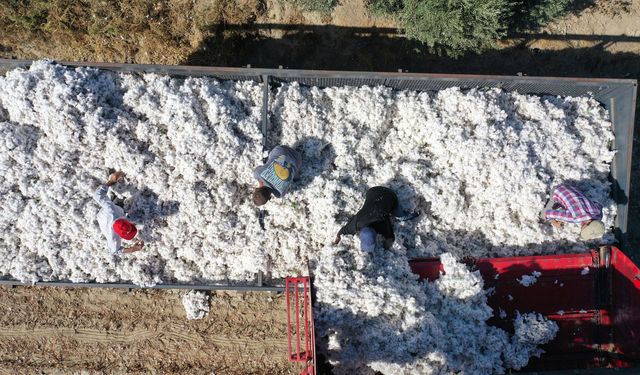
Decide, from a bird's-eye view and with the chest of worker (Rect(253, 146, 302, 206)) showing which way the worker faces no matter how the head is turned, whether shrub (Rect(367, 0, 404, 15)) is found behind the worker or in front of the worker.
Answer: behind

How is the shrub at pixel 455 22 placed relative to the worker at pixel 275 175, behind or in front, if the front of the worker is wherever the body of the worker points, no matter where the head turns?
behind

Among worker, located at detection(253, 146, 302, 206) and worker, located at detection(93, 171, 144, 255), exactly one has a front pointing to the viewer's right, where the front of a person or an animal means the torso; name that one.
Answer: worker, located at detection(93, 171, 144, 255)

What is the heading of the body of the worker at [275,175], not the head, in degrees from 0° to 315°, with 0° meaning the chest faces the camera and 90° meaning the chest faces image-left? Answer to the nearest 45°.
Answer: approximately 45°

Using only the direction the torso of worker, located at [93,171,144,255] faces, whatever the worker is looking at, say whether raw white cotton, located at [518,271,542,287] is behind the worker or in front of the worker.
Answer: in front

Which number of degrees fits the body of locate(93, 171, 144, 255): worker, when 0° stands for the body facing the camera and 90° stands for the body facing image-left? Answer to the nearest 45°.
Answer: approximately 270°

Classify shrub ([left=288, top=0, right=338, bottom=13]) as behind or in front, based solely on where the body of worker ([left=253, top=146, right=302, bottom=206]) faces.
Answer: behind

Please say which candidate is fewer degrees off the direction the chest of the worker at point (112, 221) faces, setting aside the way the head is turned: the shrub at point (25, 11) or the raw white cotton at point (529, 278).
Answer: the raw white cotton
